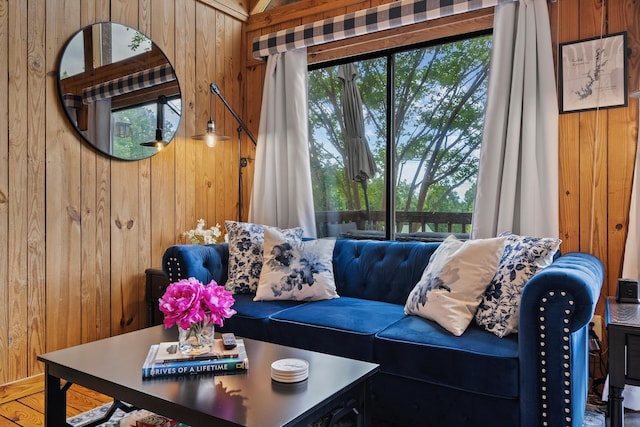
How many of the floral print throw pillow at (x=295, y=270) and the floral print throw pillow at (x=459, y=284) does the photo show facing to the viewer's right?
0

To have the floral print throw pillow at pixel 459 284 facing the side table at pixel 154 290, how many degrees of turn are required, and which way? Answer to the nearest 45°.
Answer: approximately 45° to its right

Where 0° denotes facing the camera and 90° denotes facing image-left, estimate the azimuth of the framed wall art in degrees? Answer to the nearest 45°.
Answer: approximately 45°

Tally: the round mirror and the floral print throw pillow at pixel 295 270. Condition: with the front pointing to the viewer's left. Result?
0

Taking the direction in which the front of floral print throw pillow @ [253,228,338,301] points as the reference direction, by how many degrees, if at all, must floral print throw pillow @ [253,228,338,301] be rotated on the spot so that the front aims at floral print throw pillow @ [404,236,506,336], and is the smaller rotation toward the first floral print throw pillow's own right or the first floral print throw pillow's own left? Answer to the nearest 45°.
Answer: approximately 45° to the first floral print throw pillow's own left

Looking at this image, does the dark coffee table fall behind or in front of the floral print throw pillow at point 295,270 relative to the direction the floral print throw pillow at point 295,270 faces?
in front

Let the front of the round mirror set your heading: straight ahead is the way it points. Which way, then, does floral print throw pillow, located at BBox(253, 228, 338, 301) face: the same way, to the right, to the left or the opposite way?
to the right

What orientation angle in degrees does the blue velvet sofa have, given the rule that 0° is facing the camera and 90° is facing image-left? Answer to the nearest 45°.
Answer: approximately 45°

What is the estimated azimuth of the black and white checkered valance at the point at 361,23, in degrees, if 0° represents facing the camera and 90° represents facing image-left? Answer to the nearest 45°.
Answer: approximately 45°

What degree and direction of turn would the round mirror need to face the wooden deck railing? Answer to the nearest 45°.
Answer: approximately 45° to its left
